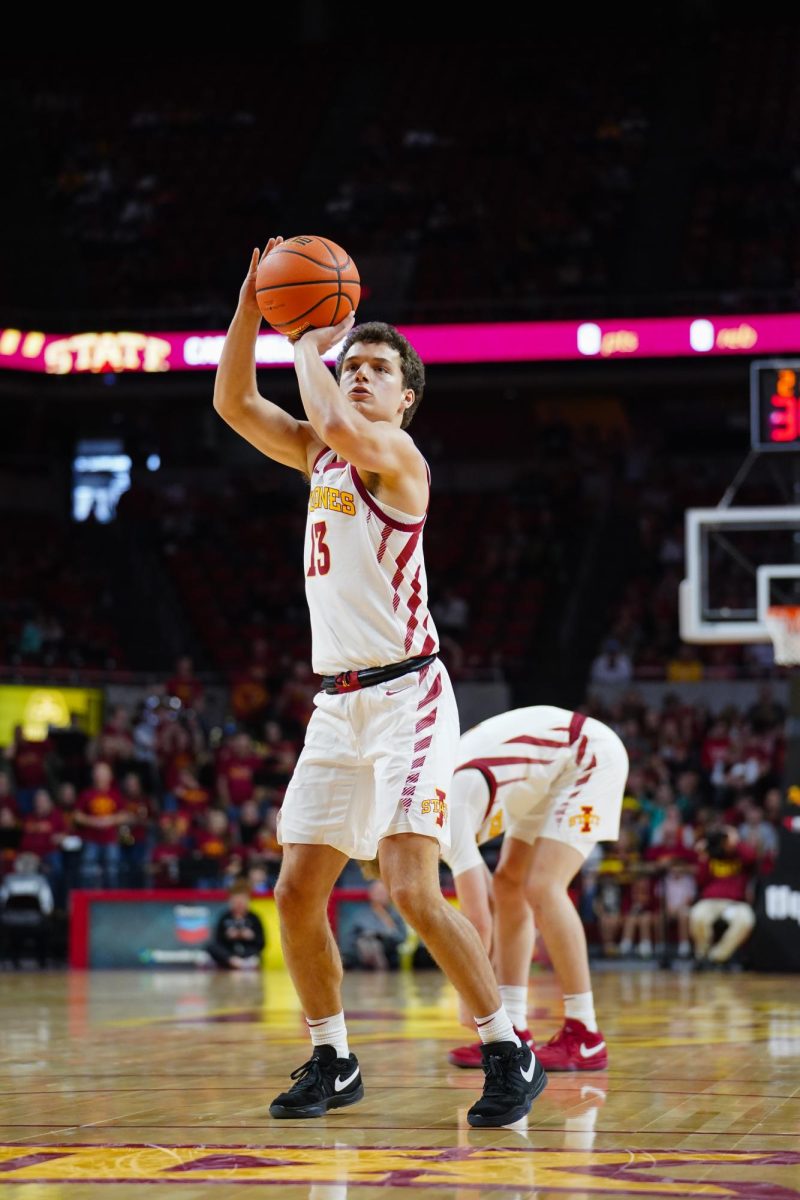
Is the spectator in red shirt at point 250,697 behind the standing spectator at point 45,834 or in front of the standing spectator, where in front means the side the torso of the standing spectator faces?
behind

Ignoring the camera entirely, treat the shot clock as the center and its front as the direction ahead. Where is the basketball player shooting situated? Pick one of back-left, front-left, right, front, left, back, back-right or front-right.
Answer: front

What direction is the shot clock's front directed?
toward the camera

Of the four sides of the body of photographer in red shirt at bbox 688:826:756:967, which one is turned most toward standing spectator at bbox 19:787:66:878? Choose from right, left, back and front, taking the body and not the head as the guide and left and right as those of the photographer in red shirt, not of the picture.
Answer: right

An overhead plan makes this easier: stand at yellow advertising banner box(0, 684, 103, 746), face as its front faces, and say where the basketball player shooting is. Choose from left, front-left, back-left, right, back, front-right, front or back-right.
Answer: front

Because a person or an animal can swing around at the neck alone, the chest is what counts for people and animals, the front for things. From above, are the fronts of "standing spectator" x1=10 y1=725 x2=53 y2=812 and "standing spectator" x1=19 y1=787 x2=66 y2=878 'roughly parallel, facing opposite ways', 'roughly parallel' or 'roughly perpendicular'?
roughly parallel

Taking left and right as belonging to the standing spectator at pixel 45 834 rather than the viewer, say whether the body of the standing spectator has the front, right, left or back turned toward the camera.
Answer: front

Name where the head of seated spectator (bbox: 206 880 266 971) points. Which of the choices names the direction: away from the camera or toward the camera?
toward the camera

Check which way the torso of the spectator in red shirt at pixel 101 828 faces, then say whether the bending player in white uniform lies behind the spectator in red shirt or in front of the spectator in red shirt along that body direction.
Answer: in front

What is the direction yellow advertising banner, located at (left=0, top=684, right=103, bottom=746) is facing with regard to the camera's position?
facing the viewer

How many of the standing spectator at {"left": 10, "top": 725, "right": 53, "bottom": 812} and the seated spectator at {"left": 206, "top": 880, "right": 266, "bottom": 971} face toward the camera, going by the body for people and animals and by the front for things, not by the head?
2

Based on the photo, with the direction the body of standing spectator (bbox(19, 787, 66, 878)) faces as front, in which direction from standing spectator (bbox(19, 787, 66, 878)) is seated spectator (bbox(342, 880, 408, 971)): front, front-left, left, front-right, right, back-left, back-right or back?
front-left
